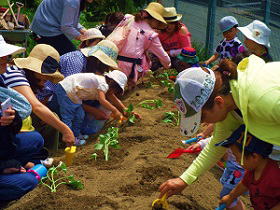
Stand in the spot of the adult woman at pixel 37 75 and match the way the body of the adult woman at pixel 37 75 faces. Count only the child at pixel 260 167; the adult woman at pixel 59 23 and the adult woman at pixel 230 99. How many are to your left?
1

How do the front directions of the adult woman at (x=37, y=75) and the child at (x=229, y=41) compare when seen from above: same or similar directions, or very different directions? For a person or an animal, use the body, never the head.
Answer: very different directions

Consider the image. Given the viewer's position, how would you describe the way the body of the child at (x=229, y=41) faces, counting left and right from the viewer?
facing the viewer and to the left of the viewer

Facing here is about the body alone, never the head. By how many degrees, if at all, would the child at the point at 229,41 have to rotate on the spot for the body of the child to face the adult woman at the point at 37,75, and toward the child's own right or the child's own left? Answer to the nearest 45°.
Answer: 0° — they already face them

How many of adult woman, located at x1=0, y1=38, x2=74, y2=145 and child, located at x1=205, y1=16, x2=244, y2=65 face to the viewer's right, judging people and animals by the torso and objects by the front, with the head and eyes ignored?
1

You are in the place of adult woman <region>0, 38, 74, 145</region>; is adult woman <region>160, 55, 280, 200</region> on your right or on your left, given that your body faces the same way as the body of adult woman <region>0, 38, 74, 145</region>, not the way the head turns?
on your right

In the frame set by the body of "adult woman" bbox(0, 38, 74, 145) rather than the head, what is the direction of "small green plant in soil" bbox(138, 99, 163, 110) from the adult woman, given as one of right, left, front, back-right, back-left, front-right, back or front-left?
front-left

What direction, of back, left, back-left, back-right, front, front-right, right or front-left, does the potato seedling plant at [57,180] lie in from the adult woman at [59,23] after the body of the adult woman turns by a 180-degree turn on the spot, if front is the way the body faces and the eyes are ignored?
left

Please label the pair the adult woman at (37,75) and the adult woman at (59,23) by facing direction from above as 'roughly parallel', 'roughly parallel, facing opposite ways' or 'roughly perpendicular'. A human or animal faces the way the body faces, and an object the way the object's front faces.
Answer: roughly parallel

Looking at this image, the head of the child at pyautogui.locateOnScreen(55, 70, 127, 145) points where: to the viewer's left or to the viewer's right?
to the viewer's right

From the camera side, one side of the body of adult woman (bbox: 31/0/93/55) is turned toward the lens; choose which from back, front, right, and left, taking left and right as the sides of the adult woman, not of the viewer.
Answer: right

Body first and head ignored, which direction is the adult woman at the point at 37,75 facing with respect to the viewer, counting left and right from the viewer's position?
facing to the right of the viewer

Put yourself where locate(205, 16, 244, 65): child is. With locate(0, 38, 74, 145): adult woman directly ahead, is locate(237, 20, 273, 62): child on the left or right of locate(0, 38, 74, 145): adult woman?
left

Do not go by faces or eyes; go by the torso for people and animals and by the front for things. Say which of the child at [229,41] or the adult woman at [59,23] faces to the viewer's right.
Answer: the adult woman

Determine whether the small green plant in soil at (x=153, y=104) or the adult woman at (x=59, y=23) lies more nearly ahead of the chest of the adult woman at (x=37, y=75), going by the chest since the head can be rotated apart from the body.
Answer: the small green plant in soil

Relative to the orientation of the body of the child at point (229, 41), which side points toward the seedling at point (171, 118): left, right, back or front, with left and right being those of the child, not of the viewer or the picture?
front
